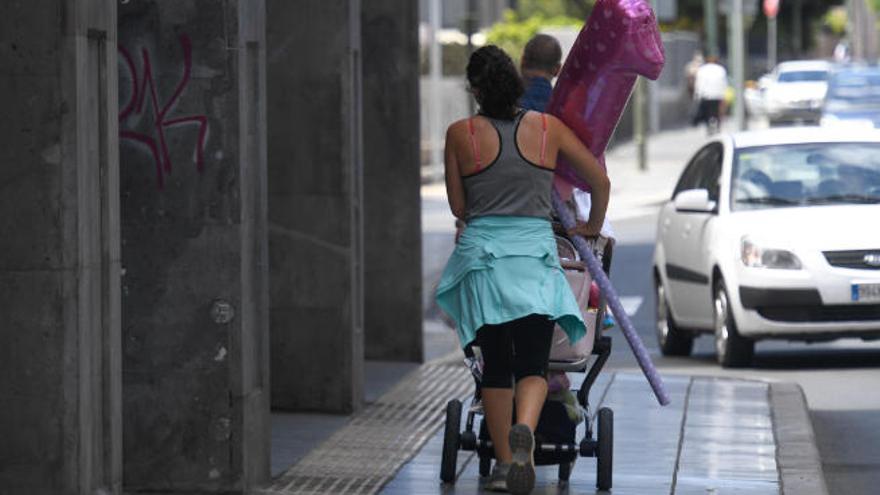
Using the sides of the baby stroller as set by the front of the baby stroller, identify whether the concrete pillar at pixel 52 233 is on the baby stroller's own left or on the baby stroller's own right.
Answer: on the baby stroller's own left

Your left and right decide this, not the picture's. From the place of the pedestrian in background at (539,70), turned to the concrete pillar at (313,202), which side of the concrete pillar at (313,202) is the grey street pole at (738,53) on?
right

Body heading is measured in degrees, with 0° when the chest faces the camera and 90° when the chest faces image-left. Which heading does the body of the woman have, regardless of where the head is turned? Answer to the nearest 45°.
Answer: approximately 180°

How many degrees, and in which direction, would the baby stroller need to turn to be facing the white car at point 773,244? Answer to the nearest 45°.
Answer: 0° — it already faces it

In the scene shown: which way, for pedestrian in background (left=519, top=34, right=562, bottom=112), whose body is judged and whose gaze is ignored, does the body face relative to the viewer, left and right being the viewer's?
facing away from the viewer

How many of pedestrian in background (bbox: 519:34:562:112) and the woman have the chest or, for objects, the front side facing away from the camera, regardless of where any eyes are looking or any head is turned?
2
